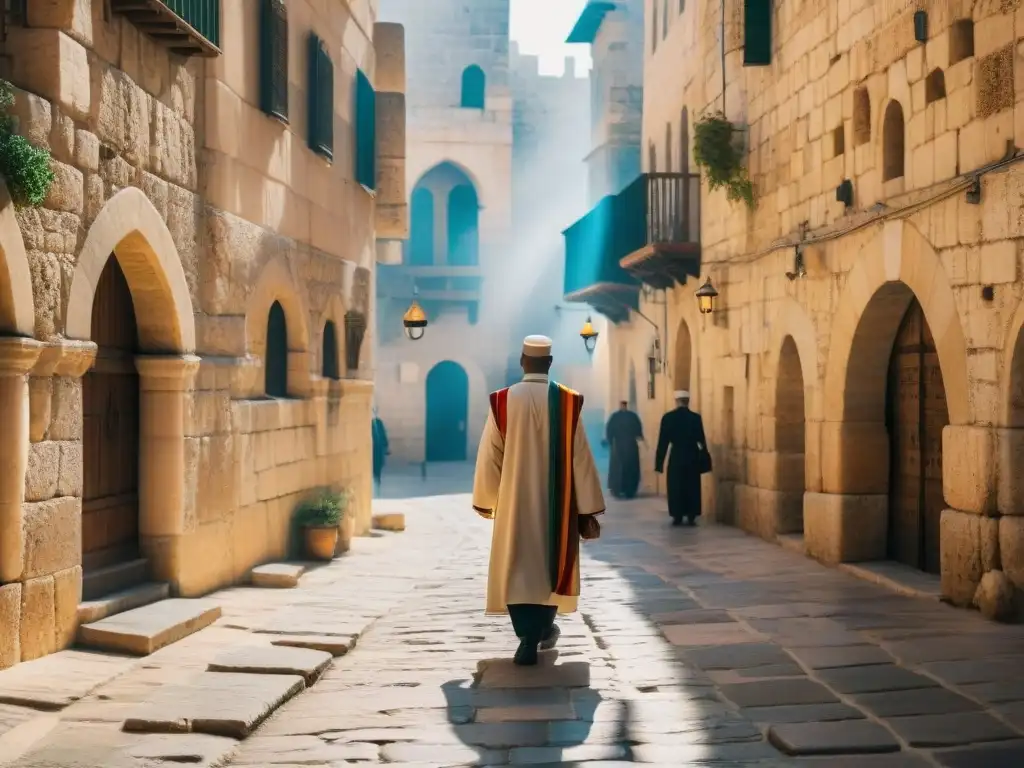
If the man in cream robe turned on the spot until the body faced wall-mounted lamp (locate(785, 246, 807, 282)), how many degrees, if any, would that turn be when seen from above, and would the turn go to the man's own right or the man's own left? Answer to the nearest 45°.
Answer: approximately 45° to the man's own right

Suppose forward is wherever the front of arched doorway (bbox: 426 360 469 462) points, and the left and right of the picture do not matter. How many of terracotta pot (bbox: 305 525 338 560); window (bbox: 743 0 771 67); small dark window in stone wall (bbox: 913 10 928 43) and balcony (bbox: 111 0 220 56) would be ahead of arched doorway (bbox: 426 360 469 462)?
4

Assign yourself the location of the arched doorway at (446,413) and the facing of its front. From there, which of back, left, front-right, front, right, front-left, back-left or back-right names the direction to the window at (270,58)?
front

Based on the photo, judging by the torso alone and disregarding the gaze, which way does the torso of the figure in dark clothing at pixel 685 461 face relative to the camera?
away from the camera

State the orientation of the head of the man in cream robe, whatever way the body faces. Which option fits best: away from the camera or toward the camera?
away from the camera

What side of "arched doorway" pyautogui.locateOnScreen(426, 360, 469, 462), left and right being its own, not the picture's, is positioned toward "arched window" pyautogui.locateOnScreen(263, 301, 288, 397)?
front

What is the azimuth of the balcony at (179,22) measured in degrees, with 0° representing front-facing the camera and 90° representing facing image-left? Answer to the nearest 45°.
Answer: approximately 315°

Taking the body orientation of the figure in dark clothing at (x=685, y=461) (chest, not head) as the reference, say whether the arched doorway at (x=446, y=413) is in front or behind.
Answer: in front

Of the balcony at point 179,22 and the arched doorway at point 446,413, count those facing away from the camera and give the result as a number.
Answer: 0
